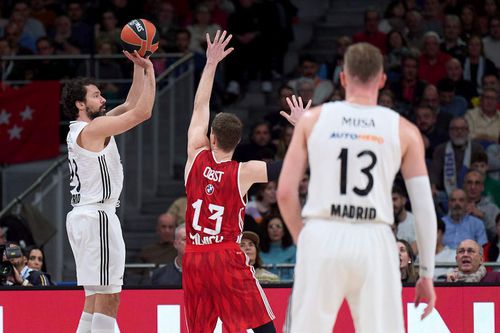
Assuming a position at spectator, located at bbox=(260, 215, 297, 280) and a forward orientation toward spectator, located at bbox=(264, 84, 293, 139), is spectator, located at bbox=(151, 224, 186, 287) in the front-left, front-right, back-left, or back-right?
back-left

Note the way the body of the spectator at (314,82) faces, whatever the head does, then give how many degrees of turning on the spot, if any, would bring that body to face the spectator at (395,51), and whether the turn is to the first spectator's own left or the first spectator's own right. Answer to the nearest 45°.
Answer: approximately 90° to the first spectator's own left

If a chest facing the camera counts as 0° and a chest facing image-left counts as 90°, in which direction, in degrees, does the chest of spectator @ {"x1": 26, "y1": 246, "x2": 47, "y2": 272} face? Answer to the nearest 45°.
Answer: approximately 0°

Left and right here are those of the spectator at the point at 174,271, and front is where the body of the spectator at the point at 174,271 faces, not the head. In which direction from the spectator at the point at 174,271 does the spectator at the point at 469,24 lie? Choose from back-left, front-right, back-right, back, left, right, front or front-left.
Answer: back-left
